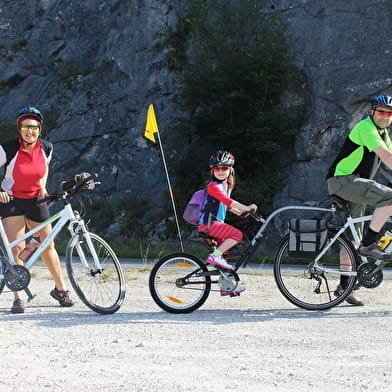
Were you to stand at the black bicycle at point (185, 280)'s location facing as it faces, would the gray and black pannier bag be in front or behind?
in front

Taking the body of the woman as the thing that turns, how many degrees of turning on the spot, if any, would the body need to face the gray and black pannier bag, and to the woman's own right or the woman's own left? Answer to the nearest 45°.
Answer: approximately 90° to the woman's own left

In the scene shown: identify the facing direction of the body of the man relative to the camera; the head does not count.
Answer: to the viewer's right

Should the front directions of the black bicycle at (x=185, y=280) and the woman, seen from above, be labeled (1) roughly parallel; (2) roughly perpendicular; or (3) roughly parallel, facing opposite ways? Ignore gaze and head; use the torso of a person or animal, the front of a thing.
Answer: roughly perpendicular

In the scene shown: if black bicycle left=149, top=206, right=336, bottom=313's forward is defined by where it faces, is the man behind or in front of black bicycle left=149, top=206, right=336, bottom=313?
in front

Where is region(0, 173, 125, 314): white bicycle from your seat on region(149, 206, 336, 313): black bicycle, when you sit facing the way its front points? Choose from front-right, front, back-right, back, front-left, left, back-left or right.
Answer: back

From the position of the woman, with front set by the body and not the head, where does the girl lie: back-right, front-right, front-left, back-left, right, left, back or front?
left

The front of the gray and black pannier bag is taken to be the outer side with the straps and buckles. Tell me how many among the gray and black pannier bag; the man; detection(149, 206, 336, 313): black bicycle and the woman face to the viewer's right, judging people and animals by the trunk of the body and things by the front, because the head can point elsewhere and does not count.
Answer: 2

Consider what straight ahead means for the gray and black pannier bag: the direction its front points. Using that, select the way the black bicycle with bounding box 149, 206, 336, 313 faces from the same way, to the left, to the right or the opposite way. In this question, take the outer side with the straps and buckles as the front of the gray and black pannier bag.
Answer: to the left
